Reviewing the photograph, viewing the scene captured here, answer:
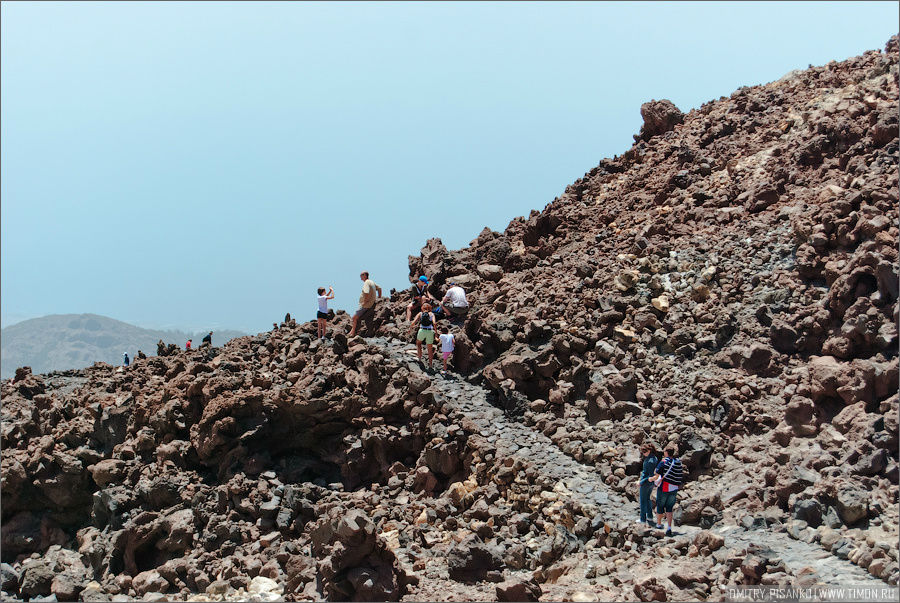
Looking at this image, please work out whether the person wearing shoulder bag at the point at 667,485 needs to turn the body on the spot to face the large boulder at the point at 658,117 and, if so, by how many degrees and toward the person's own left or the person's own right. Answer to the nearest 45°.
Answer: approximately 45° to the person's own right

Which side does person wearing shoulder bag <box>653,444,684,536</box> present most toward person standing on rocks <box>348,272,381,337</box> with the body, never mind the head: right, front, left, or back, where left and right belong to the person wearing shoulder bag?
front

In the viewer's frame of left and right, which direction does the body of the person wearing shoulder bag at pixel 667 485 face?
facing away from the viewer and to the left of the viewer

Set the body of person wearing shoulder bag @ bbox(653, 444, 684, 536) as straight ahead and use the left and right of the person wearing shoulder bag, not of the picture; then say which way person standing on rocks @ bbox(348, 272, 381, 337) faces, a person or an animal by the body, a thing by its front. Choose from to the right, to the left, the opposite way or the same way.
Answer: to the left

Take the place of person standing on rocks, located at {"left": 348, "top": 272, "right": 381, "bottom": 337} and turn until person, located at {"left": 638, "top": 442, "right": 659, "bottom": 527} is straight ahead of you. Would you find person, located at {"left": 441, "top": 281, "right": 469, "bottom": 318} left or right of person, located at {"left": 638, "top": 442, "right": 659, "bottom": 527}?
left
